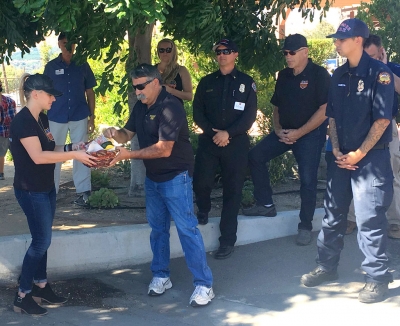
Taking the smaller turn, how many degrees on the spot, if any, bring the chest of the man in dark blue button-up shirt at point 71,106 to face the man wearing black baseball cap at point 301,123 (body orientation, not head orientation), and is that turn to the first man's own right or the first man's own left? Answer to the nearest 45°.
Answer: approximately 45° to the first man's own left

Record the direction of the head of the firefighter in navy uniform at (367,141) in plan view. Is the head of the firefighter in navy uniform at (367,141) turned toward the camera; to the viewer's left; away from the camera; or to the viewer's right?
to the viewer's left

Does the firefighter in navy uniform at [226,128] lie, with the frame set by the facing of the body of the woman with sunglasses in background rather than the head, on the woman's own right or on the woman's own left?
on the woman's own left

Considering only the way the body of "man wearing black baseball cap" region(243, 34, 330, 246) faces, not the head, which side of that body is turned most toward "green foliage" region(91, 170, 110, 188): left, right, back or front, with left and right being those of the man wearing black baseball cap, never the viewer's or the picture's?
right

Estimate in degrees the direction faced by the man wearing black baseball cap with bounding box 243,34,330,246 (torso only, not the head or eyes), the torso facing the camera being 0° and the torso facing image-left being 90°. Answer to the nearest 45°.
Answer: approximately 45°

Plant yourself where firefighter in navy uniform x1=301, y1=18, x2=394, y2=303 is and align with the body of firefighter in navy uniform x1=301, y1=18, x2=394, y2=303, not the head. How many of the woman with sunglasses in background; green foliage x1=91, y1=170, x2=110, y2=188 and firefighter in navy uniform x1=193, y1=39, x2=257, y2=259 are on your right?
3

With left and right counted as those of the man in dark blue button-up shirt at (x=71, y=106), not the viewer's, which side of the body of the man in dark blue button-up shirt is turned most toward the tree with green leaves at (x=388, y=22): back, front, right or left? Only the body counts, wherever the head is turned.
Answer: left

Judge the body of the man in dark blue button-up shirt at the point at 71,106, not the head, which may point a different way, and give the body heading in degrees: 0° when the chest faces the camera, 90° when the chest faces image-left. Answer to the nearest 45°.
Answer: approximately 0°

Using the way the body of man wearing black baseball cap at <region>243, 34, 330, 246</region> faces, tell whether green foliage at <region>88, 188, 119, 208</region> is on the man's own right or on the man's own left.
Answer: on the man's own right

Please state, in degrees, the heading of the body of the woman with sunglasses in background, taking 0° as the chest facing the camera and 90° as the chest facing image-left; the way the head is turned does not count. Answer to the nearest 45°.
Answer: approximately 45°
